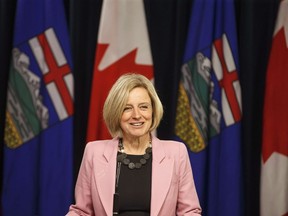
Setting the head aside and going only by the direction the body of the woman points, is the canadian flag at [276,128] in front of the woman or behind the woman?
behind

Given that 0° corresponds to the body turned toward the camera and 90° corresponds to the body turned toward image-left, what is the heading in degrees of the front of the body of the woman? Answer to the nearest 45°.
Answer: approximately 0°

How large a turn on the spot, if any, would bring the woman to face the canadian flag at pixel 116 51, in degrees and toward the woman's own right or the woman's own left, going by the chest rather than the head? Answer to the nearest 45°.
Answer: approximately 180°

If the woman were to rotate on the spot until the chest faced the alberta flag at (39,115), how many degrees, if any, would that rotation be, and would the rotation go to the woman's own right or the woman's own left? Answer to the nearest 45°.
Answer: approximately 135° to the woman's own right
